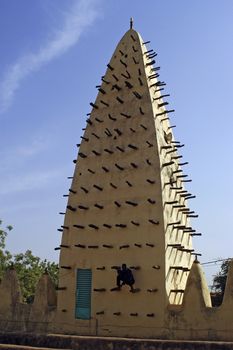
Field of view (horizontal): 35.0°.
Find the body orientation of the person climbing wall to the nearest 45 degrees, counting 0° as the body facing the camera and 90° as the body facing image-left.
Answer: approximately 180°

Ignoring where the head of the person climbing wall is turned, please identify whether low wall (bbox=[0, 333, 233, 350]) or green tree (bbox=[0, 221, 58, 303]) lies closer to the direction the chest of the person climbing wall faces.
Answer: the green tree

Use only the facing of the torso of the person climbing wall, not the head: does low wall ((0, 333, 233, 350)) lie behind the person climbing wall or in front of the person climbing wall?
behind
